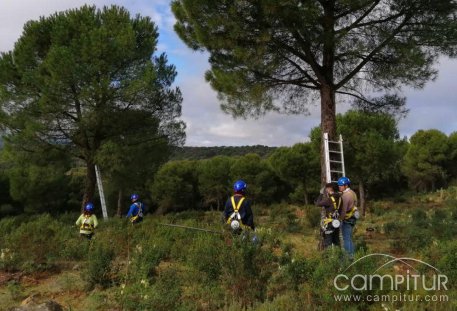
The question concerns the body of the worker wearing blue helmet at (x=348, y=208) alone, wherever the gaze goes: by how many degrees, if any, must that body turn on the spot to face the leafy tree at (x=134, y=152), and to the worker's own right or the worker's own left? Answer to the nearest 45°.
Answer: approximately 45° to the worker's own right

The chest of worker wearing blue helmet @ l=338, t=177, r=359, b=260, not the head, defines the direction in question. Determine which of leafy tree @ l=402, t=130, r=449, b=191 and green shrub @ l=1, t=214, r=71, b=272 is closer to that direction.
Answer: the green shrub

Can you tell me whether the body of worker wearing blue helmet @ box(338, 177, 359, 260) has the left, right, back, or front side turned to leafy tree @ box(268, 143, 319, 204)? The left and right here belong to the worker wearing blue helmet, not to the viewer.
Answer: right

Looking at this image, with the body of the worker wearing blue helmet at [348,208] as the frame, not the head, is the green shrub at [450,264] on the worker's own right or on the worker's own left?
on the worker's own left

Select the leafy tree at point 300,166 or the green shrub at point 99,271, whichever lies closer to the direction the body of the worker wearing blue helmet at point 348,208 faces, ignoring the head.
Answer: the green shrub

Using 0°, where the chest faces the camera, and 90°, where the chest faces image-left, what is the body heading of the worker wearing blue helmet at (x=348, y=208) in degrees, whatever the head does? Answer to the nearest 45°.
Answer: approximately 90°

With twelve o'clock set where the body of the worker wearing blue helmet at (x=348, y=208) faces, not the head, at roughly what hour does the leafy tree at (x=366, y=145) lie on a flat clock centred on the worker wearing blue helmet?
The leafy tree is roughly at 3 o'clock from the worker wearing blue helmet.

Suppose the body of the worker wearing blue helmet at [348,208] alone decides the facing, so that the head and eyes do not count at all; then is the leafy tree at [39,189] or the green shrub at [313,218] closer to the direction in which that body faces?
the leafy tree
